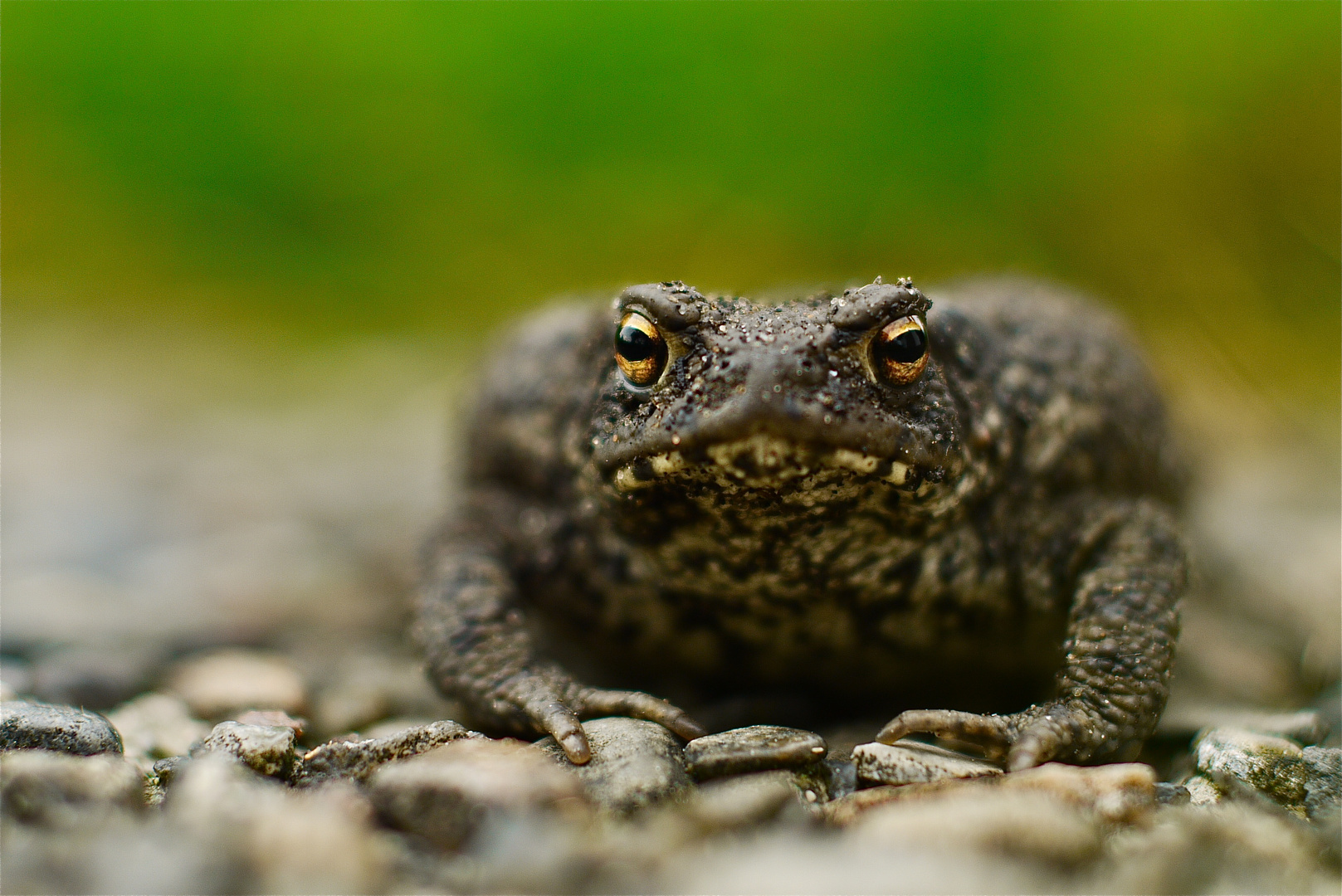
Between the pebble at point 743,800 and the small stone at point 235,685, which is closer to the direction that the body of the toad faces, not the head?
the pebble

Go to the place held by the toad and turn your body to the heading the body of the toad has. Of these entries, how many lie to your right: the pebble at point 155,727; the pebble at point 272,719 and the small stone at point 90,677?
3

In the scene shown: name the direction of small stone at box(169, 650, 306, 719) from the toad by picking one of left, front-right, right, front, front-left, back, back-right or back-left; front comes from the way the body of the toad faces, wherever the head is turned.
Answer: right

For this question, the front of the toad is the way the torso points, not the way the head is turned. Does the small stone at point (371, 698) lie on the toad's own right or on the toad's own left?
on the toad's own right

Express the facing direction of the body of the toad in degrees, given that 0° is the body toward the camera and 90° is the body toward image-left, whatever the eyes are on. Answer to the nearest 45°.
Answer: approximately 0°
